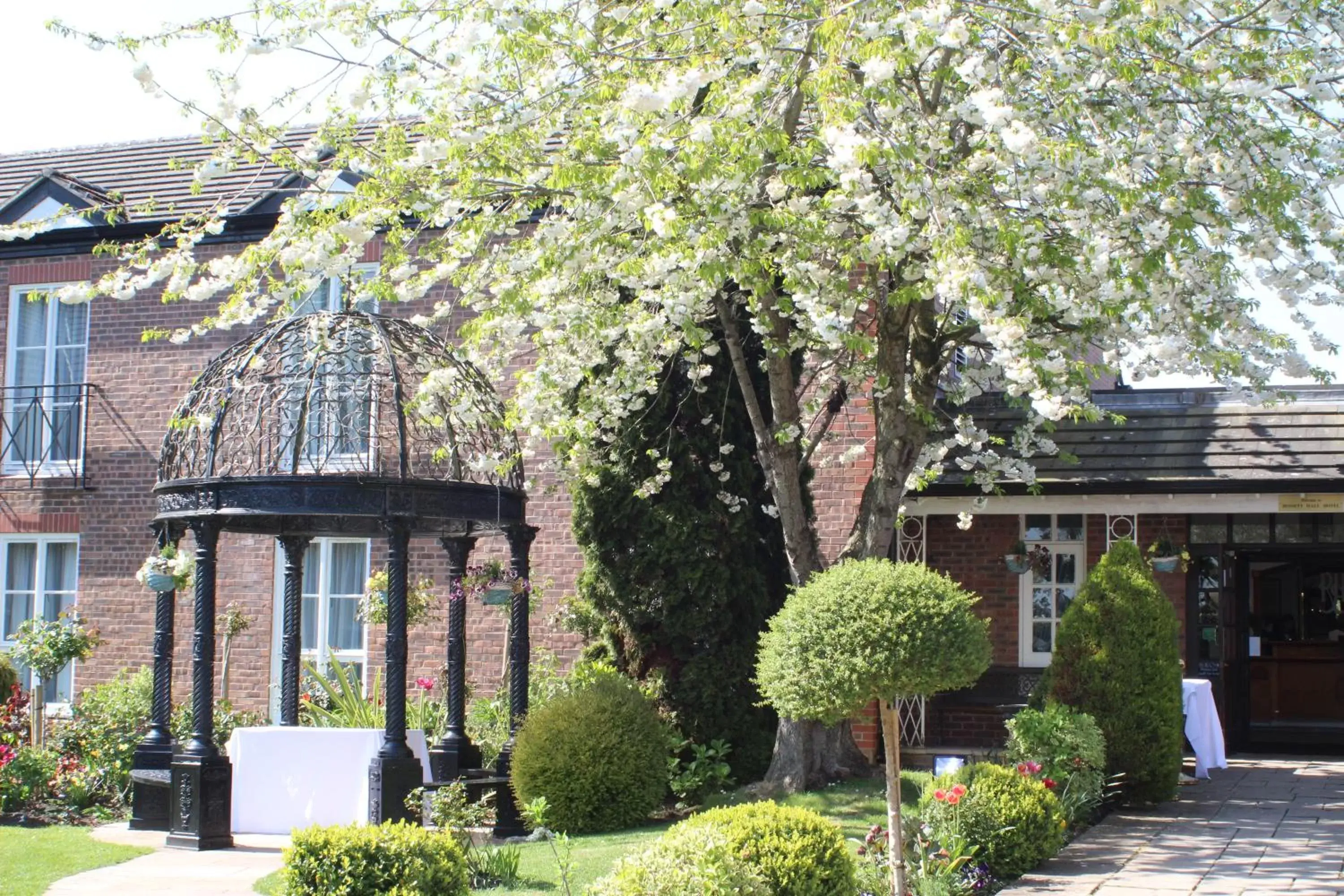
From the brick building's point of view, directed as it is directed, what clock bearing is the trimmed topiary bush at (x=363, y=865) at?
The trimmed topiary bush is roughly at 12 o'clock from the brick building.

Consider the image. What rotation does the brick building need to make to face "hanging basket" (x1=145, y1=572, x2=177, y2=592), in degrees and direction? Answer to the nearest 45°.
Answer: approximately 45° to its right

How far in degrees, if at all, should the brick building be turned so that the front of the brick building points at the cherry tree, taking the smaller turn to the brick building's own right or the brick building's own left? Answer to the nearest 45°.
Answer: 0° — it already faces it

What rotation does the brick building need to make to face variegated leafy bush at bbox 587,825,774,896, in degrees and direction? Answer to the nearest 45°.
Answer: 0° — it already faces it

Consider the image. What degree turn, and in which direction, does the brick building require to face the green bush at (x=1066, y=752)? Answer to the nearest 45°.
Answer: approximately 45° to its left

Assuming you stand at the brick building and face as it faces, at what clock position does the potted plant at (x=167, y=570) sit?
The potted plant is roughly at 1 o'clock from the brick building.

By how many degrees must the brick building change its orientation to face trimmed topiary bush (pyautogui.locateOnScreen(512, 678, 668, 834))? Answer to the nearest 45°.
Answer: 0° — it already faces it

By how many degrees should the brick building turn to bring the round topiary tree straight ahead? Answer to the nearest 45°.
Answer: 0° — it already faces it

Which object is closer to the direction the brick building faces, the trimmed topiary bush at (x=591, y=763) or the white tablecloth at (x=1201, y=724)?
the trimmed topiary bush

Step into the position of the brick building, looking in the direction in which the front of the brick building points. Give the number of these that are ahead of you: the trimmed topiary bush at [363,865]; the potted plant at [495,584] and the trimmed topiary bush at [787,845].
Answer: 3

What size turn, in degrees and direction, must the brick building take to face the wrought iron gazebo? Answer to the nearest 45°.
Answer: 0° — it already faces it

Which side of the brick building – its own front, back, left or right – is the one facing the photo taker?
front

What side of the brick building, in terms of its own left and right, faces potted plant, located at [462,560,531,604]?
front

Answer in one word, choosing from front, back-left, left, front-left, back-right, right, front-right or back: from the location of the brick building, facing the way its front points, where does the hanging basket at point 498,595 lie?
front
